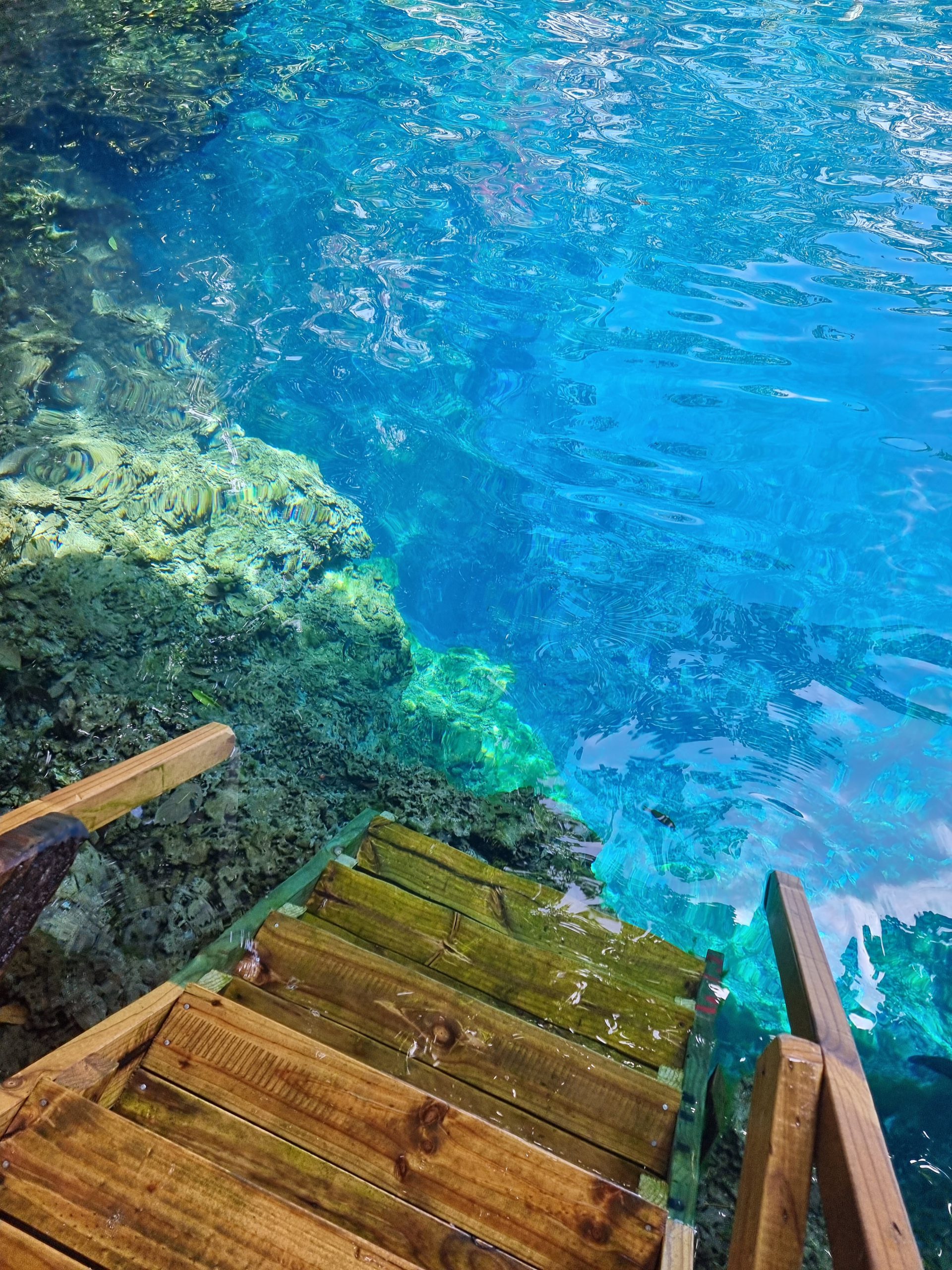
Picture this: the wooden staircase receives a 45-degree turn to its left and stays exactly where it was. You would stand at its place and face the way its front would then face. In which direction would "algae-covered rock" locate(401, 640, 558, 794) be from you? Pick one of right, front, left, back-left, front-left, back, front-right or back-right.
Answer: front

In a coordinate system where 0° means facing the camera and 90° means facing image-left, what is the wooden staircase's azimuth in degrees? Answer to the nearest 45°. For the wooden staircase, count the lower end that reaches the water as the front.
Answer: approximately 225°

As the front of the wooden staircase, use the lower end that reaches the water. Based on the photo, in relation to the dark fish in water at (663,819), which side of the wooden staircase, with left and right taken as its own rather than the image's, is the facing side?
front

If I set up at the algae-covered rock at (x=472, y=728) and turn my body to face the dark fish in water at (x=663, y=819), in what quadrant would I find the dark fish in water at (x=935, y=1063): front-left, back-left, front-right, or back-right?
front-right
